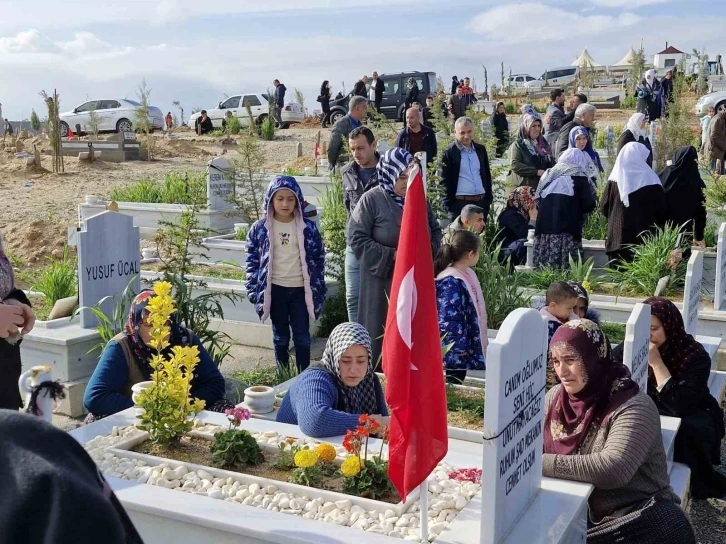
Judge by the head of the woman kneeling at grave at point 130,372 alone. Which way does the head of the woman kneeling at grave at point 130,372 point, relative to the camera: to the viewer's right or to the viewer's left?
to the viewer's right

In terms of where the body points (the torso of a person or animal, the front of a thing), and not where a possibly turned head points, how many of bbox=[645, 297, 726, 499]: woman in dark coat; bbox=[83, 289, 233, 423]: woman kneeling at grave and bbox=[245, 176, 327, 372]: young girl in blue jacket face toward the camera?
2

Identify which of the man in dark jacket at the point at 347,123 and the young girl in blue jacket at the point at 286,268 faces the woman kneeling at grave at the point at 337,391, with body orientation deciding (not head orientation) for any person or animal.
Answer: the young girl in blue jacket

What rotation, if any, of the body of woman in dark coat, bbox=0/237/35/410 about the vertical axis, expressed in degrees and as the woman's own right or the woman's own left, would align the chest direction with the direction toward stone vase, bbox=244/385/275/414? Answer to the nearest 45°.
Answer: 0° — they already face it

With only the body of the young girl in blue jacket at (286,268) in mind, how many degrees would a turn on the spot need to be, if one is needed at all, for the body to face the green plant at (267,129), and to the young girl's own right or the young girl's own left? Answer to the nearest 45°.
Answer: approximately 180°

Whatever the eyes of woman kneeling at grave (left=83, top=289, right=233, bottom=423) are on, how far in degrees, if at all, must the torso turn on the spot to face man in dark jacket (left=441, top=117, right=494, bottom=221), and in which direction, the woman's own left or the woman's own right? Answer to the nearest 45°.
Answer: approximately 135° to the woman's own left

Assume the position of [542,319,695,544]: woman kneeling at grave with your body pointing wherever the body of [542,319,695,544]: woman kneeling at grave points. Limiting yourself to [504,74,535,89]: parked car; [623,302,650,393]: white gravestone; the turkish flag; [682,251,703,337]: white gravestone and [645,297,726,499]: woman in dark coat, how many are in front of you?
1

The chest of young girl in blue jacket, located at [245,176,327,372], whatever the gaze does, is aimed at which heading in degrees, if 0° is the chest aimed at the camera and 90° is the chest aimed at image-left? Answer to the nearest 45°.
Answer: approximately 0°

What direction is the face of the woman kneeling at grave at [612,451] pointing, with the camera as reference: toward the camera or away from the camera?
toward the camera

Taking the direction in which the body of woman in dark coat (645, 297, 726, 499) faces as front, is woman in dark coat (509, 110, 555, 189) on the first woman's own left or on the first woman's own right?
on the first woman's own right

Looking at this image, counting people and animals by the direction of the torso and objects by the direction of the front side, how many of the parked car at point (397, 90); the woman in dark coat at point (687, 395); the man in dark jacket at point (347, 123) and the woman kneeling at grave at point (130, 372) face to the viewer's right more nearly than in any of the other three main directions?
1

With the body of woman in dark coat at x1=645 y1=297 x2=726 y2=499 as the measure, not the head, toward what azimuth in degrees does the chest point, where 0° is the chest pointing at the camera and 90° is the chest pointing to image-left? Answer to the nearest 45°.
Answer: approximately 90°

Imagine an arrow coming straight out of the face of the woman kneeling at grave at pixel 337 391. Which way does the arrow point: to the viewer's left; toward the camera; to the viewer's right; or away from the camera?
toward the camera

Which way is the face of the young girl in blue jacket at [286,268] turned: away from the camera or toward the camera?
toward the camera

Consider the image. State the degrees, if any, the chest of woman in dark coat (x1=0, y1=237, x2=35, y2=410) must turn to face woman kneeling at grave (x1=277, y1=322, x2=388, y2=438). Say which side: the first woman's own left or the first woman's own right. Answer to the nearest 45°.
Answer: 0° — they already face them

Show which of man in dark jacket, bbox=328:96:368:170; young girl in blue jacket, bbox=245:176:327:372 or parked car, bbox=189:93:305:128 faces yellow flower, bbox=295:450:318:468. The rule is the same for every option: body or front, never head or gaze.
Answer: the young girl in blue jacket
